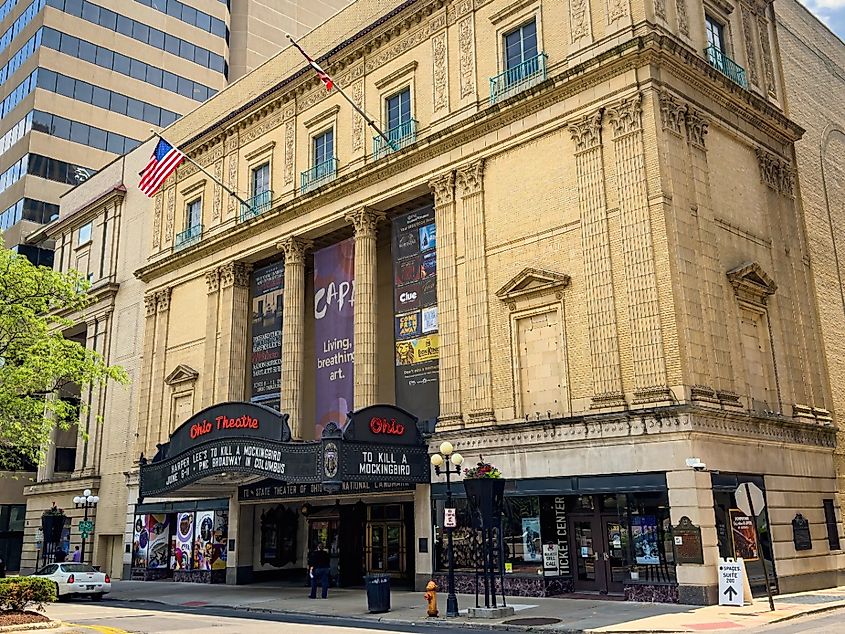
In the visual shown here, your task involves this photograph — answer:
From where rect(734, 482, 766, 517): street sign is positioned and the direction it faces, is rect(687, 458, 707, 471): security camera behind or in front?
in front

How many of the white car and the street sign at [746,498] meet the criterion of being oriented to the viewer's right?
0

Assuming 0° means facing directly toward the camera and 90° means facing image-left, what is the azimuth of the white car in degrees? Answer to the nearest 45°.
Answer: approximately 135°

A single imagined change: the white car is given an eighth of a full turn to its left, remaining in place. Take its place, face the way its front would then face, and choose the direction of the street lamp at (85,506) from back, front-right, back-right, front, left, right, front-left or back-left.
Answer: right
